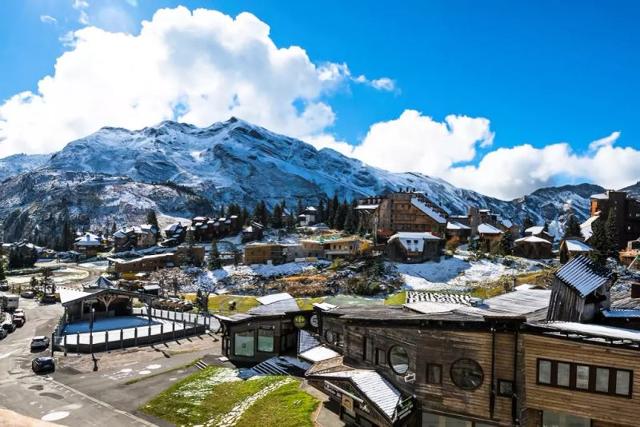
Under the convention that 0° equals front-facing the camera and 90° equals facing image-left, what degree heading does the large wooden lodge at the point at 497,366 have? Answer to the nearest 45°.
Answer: approximately 45°

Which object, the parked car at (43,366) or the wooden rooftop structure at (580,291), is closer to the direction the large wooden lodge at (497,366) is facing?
the parked car

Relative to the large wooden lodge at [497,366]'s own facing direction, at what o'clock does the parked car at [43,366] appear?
The parked car is roughly at 2 o'clock from the large wooden lodge.

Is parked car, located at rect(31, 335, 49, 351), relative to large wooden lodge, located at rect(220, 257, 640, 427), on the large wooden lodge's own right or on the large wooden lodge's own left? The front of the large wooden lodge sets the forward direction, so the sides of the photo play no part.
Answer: on the large wooden lodge's own right

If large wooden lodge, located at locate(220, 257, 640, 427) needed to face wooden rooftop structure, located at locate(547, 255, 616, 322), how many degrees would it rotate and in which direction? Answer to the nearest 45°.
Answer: approximately 180°
